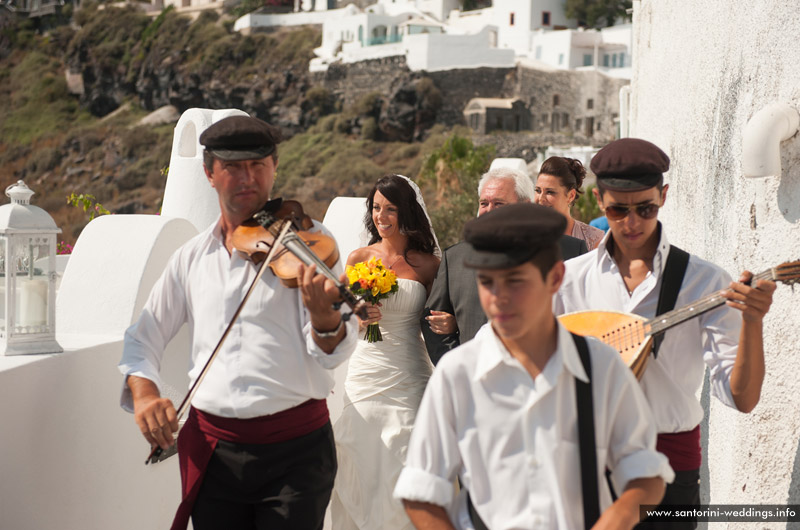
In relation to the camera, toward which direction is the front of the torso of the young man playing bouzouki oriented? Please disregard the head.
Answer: toward the camera

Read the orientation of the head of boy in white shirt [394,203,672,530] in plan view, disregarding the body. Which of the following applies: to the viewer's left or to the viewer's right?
to the viewer's left

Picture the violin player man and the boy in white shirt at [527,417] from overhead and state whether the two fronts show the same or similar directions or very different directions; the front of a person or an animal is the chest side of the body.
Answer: same or similar directions

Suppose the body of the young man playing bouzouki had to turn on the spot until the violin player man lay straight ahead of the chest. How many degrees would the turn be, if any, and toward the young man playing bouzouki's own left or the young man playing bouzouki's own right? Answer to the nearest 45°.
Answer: approximately 90° to the young man playing bouzouki's own right

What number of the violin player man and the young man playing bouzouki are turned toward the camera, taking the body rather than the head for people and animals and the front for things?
2

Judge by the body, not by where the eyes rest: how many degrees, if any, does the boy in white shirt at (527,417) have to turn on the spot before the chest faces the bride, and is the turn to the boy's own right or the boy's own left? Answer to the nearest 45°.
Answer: approximately 180°

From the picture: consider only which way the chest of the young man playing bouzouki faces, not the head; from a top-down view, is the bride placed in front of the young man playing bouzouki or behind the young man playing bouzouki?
behind

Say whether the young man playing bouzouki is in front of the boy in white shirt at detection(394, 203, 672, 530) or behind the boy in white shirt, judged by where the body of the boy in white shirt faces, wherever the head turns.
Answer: behind

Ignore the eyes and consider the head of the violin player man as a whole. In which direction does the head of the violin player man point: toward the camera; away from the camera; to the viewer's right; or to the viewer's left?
toward the camera

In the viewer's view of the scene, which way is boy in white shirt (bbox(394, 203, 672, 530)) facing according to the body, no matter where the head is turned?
toward the camera

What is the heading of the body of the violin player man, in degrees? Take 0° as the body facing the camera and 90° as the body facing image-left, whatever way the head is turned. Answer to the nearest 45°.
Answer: approximately 0°

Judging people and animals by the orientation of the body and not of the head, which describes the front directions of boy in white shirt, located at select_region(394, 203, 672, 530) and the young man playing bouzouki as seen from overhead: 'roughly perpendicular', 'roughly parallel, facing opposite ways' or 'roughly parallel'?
roughly parallel

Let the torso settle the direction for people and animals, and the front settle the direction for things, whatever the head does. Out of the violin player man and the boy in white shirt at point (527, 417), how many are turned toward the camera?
2
